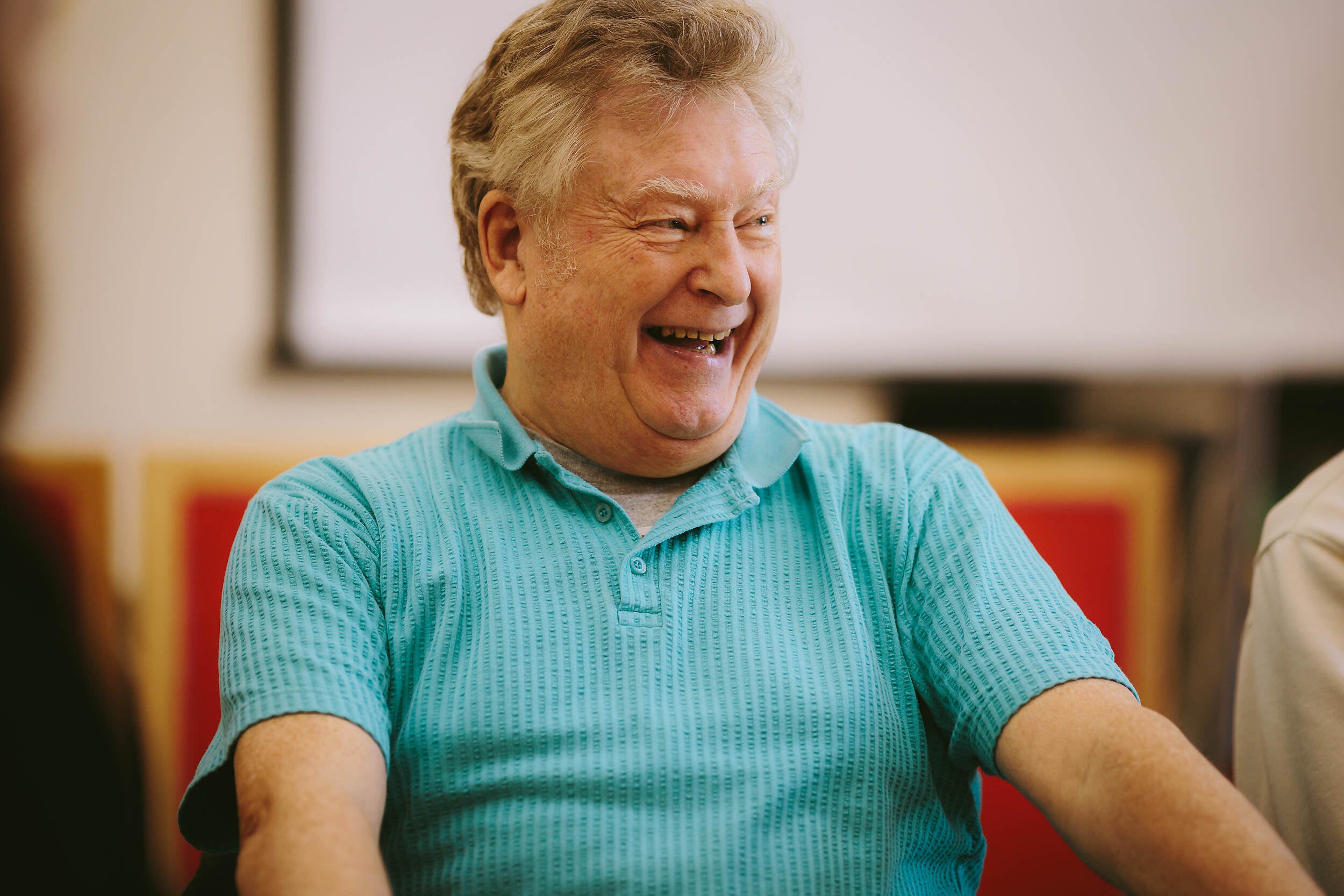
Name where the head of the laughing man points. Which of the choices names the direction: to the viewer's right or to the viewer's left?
to the viewer's right

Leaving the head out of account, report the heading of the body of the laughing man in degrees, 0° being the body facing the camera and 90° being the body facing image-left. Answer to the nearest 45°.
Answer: approximately 0°
